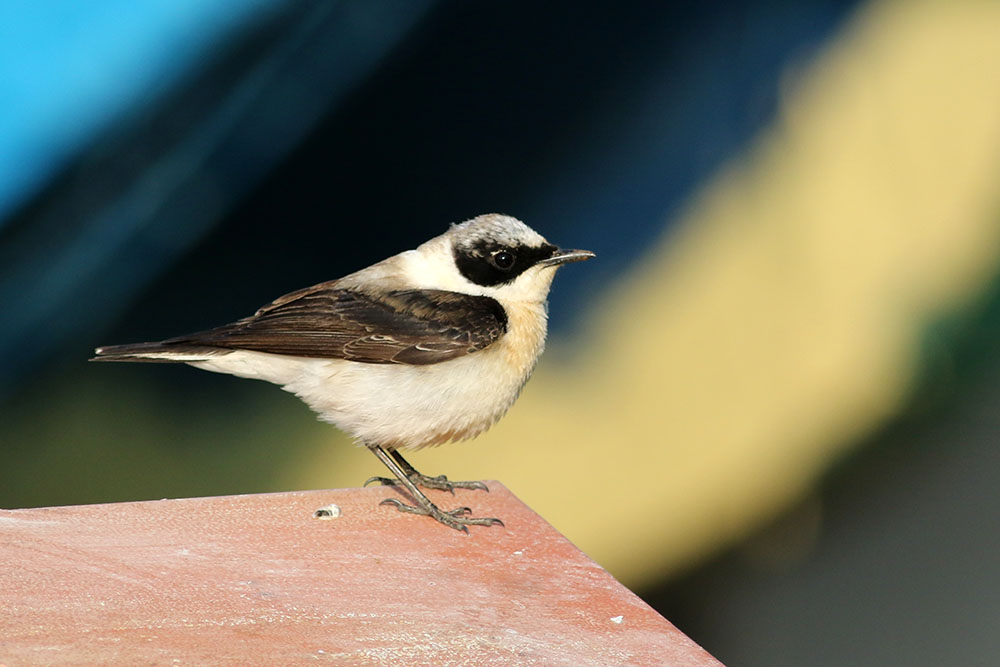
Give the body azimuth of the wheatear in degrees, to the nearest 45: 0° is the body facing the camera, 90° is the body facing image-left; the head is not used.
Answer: approximately 270°
